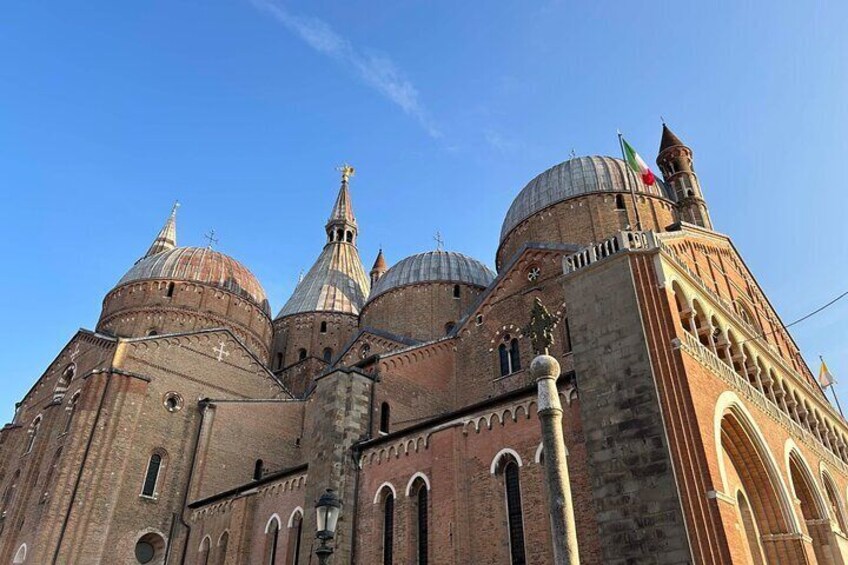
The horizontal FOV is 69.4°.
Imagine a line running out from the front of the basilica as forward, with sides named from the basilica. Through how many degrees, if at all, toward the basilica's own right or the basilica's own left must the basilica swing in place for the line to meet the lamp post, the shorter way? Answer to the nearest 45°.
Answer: approximately 45° to the basilica's own right

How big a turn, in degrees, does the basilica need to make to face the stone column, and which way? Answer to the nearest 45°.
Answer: approximately 45° to its right

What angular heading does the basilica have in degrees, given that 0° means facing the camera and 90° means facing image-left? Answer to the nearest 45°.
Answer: approximately 315°
